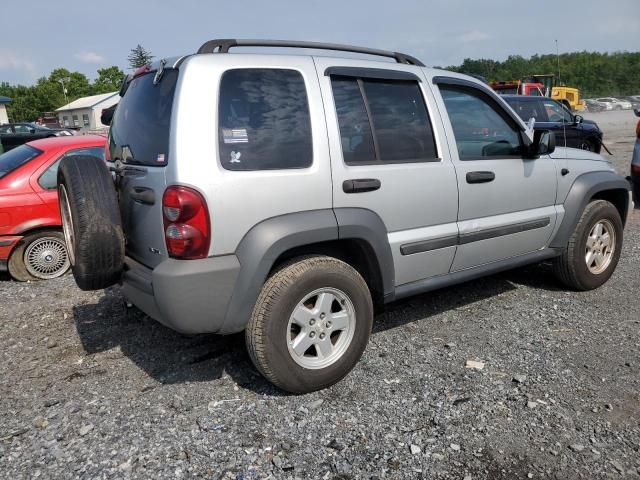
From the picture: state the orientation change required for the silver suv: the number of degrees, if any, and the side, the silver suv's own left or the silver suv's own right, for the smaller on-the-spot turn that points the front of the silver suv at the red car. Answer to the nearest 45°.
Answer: approximately 90° to the silver suv's own left

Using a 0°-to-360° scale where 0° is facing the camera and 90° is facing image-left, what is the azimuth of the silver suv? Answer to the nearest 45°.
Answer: approximately 225°
